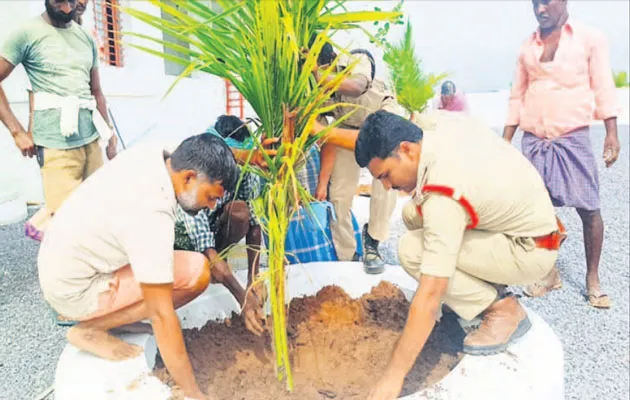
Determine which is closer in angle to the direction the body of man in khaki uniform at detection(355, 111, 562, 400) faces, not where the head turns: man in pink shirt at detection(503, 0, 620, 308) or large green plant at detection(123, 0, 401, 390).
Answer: the large green plant

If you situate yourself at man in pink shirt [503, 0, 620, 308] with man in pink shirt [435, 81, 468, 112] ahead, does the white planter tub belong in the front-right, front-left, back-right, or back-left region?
back-left

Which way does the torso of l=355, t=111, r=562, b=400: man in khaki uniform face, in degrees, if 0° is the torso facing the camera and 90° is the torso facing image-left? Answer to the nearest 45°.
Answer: approximately 90°

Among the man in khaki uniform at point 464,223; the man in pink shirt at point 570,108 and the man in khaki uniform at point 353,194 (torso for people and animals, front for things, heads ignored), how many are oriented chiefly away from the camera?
0

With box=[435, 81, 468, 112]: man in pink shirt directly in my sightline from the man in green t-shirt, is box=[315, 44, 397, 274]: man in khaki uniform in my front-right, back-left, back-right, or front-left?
front-right

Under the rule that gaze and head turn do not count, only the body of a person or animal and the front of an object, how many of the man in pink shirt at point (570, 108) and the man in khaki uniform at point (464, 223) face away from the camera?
0

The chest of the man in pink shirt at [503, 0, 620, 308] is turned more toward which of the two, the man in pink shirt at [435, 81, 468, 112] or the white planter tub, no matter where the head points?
the white planter tub

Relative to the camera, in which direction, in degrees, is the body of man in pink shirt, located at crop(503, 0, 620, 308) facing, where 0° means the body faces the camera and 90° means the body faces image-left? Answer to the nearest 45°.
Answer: approximately 45°

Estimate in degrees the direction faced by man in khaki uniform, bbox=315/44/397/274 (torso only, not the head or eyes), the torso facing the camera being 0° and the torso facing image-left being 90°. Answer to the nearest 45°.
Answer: approximately 45°

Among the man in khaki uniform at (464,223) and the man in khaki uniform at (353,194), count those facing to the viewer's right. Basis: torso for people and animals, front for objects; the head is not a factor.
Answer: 0

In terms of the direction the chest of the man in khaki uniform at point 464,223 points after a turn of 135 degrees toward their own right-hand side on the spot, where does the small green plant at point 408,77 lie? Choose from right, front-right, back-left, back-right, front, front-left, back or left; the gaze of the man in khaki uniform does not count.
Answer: front-left

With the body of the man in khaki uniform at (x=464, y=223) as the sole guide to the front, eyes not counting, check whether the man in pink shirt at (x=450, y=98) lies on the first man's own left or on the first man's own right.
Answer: on the first man's own right

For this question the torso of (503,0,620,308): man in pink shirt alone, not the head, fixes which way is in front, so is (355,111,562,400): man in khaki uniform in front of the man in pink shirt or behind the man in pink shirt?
in front

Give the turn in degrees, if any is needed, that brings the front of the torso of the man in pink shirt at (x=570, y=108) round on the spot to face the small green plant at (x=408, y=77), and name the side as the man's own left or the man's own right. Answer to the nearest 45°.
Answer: approximately 90° to the man's own right

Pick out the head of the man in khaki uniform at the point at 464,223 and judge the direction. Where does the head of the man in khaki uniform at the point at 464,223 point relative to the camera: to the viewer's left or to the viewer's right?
to the viewer's left

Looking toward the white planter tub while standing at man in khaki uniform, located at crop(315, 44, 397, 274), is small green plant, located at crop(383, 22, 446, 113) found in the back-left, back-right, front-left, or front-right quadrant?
back-left
